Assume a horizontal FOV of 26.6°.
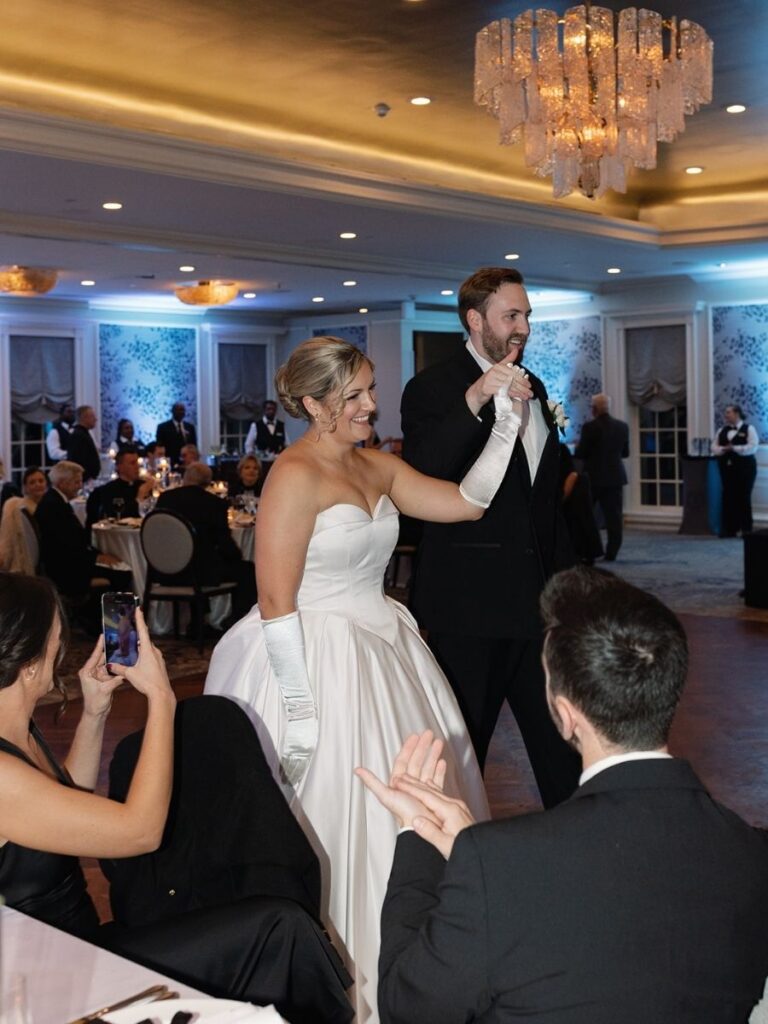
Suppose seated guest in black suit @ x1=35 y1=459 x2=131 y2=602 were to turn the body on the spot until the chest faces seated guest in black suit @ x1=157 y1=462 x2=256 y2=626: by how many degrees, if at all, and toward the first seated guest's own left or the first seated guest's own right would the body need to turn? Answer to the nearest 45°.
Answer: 0° — they already face them

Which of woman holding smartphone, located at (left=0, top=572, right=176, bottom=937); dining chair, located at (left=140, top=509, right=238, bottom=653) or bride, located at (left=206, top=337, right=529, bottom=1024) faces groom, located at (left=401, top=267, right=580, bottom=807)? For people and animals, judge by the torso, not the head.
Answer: the woman holding smartphone

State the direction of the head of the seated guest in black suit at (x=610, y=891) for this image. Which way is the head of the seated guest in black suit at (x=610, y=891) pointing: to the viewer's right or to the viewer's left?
to the viewer's left

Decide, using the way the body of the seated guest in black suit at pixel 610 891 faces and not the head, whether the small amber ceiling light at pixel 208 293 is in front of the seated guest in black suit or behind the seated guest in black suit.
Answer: in front

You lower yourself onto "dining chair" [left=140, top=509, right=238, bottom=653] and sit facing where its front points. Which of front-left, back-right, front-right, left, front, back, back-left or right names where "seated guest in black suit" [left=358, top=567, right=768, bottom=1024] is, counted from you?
back-right

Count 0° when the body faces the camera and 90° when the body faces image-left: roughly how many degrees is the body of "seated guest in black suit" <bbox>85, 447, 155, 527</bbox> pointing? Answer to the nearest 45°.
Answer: approximately 315°

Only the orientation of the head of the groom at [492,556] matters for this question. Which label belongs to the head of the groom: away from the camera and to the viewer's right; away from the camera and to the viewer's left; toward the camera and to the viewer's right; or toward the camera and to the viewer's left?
toward the camera and to the viewer's right

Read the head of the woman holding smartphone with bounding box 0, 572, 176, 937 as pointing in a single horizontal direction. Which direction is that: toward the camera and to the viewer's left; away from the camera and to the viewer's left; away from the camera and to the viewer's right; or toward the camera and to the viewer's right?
away from the camera and to the viewer's right

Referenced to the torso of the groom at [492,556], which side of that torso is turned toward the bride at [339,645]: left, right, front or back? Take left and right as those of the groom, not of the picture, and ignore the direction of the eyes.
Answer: right

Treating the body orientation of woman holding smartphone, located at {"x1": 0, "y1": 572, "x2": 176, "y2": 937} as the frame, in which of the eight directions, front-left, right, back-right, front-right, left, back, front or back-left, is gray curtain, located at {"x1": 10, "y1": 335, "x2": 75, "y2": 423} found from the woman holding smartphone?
front-left

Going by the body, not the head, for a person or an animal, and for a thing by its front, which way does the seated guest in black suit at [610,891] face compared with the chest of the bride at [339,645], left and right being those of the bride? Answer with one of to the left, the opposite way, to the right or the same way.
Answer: the opposite way

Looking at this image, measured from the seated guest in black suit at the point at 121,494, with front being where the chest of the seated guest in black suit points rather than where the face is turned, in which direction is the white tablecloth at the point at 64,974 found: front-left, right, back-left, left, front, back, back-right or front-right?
front-right

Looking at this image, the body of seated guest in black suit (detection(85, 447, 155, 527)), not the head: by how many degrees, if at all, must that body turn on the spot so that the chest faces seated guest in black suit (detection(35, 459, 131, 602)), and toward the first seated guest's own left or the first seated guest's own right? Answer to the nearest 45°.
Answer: approximately 45° to the first seated guest's own right

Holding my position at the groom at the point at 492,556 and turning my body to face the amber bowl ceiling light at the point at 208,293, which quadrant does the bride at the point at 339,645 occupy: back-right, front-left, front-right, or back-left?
back-left

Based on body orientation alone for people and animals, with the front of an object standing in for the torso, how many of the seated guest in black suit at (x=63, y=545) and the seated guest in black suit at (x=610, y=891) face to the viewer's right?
1
